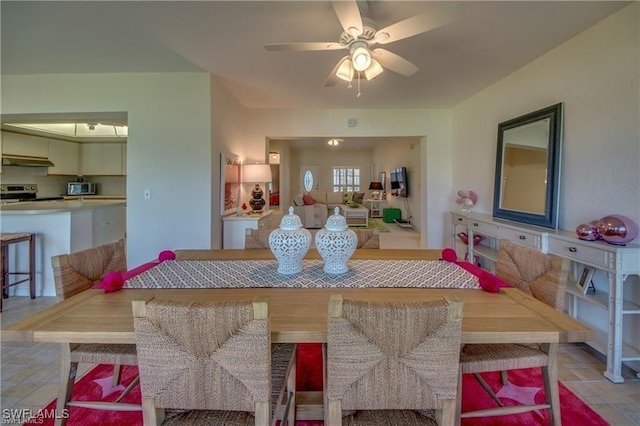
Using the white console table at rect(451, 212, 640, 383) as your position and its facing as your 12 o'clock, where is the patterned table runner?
The patterned table runner is roughly at 12 o'clock from the white console table.

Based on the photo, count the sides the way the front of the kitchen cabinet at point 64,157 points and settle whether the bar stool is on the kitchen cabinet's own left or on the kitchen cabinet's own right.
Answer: on the kitchen cabinet's own right

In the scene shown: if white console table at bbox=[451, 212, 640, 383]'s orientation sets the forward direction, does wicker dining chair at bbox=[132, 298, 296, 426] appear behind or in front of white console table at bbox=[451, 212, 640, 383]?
in front

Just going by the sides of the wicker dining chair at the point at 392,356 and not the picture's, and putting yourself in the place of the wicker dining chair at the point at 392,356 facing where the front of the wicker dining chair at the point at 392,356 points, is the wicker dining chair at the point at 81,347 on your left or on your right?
on your left

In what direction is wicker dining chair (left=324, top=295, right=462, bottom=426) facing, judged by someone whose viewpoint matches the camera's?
facing away from the viewer

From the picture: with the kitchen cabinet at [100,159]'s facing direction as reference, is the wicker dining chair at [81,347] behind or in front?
in front

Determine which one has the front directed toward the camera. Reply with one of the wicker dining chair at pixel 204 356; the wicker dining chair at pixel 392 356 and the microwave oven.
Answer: the microwave oven

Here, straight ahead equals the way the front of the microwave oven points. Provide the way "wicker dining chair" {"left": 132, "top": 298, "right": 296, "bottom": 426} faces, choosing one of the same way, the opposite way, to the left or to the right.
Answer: the opposite way

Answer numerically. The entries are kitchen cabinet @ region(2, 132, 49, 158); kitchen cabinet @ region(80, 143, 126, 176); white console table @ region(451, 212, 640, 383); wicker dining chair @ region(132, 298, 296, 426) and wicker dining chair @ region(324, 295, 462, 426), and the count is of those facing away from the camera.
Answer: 2

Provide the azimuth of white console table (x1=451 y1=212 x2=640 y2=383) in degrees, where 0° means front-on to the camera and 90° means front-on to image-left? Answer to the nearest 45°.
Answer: approximately 45°

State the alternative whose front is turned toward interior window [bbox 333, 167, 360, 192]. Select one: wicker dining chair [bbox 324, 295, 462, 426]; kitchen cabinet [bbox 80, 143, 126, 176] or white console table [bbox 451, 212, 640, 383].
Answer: the wicker dining chair

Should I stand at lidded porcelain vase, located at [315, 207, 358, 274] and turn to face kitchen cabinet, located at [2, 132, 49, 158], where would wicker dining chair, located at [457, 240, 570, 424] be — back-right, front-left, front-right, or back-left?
back-right

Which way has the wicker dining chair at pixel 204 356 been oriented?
away from the camera

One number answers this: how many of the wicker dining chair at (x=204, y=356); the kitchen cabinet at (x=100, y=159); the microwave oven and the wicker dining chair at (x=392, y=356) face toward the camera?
2
